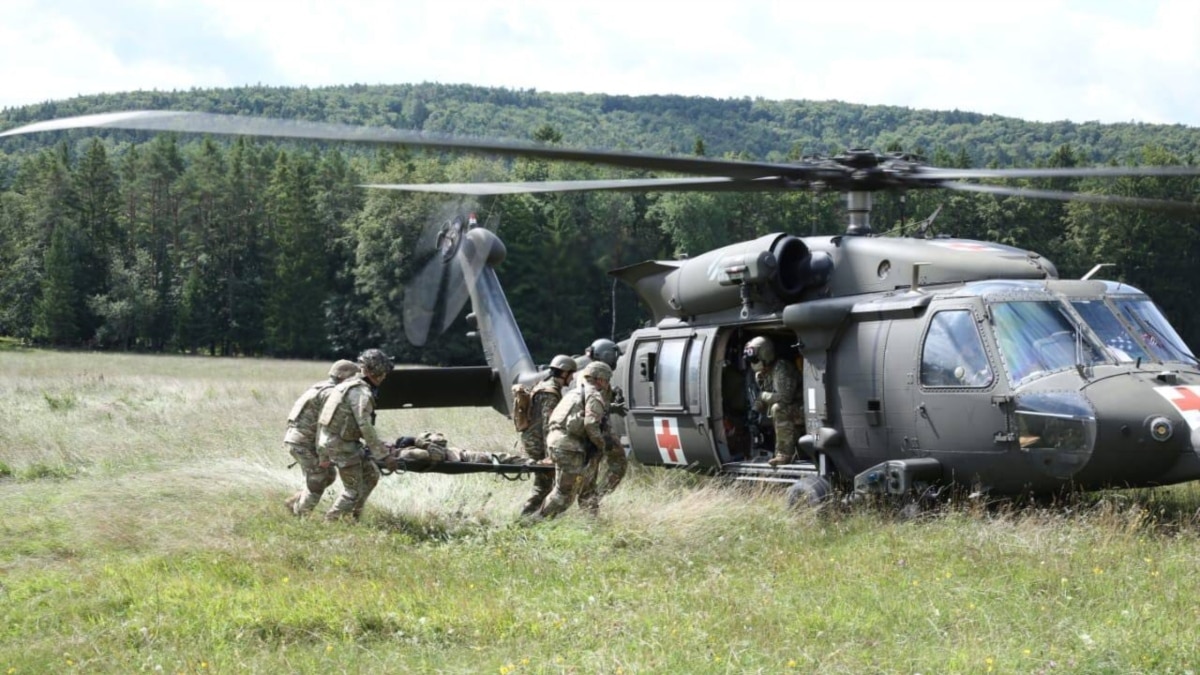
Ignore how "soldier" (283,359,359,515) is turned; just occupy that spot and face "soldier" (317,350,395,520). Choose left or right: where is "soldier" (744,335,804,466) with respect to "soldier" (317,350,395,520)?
left

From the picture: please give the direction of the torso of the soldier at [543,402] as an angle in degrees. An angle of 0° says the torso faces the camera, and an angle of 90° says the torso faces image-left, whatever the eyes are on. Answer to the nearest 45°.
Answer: approximately 270°

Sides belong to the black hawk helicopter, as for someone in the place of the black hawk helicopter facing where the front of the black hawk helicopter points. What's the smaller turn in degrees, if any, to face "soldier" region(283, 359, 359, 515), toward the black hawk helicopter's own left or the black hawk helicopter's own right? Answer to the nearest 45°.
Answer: approximately 135° to the black hawk helicopter's own right

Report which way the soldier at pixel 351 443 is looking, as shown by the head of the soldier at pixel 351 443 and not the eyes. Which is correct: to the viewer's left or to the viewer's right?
to the viewer's right

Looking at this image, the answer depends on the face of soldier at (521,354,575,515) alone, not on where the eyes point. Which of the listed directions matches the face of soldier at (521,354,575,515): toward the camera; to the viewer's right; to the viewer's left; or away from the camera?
to the viewer's right

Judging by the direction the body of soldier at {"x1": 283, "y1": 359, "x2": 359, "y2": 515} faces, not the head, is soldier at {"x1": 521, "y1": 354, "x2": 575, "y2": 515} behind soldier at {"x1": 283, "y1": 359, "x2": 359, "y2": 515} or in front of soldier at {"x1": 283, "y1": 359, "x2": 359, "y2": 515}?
in front

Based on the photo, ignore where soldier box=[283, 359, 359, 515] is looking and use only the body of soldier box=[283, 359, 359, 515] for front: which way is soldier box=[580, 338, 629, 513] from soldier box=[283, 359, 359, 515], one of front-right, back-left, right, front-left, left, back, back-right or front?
front

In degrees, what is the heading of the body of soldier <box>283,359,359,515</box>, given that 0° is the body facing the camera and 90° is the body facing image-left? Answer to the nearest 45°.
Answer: approximately 270°

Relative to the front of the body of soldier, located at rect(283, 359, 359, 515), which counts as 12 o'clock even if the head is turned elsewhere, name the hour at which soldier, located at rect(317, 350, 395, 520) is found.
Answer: soldier, located at rect(317, 350, 395, 520) is roughly at 2 o'clock from soldier, located at rect(283, 359, 359, 515).

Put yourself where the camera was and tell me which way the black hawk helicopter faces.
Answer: facing the viewer and to the right of the viewer

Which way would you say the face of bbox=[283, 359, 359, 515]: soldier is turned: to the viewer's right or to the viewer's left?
to the viewer's right

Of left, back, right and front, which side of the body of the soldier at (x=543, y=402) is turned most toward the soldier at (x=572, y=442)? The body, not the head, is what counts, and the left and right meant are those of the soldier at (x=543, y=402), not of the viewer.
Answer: right

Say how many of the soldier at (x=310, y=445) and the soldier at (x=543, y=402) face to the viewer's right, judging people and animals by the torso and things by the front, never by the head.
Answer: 2

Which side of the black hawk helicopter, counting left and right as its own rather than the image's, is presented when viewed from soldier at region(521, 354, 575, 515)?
right
